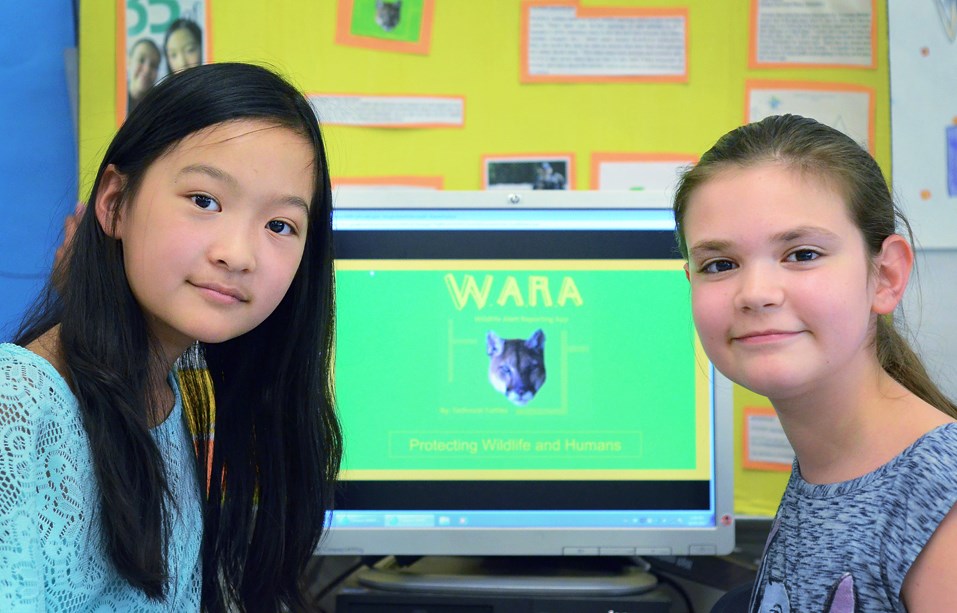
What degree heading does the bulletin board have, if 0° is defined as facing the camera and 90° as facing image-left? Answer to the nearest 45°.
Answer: approximately 0°

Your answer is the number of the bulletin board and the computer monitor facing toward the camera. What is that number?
2

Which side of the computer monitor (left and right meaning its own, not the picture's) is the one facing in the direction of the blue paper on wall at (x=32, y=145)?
right
